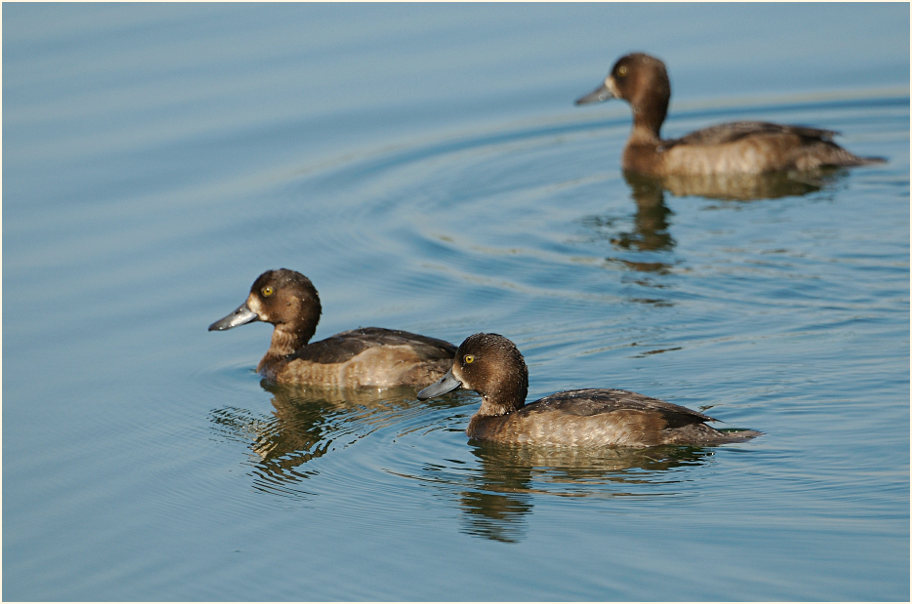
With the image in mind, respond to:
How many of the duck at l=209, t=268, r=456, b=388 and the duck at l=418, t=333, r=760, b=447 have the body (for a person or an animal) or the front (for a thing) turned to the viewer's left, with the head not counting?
2

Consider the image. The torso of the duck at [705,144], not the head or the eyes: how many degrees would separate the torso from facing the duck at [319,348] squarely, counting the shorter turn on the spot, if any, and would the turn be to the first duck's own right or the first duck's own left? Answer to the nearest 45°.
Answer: approximately 45° to the first duck's own left

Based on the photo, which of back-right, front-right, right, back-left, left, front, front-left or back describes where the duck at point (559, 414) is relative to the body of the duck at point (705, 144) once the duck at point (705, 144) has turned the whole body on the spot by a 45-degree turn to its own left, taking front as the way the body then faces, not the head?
front-left

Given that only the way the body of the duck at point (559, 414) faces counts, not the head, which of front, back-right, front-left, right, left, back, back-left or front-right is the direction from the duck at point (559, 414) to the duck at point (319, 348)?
front-right

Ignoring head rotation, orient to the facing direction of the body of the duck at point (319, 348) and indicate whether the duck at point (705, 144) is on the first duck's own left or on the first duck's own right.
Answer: on the first duck's own right

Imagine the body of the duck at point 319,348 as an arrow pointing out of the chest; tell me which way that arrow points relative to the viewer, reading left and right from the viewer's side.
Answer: facing to the left of the viewer

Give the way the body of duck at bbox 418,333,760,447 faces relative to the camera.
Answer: to the viewer's left

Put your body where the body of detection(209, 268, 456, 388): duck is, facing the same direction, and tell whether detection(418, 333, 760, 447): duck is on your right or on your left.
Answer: on your left

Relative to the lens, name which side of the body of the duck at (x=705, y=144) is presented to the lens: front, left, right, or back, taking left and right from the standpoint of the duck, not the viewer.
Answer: left
